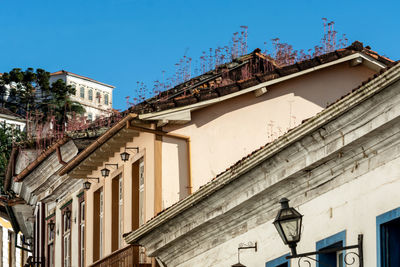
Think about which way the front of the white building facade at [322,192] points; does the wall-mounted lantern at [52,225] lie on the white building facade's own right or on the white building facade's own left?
on the white building facade's own right

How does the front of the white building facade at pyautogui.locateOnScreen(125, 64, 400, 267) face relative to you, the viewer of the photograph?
facing the viewer and to the left of the viewer

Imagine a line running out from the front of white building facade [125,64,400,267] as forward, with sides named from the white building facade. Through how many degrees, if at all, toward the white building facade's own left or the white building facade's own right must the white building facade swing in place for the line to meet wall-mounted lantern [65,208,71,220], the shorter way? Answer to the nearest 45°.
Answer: approximately 135° to the white building facade's own right
